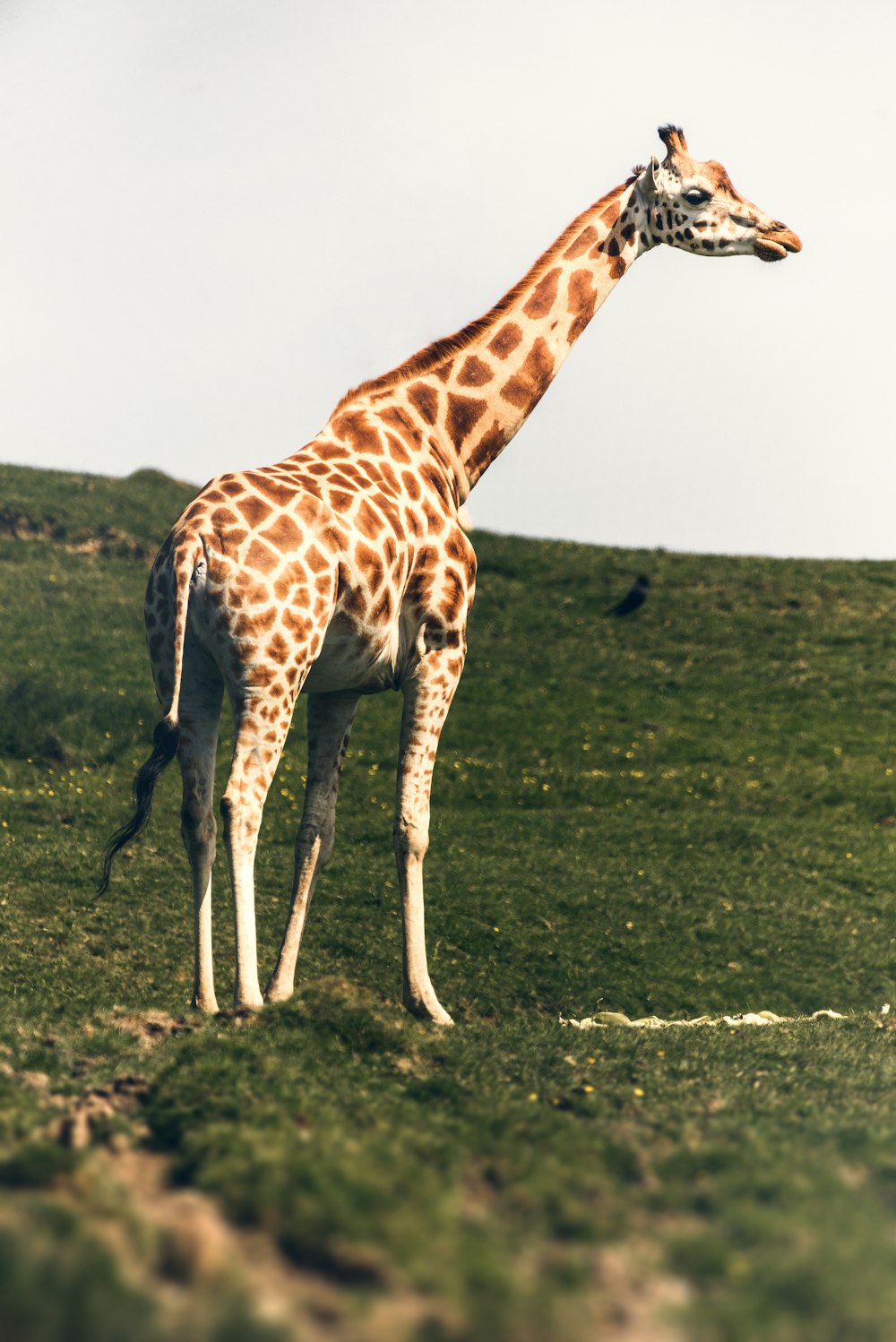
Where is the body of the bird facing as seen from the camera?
to the viewer's right

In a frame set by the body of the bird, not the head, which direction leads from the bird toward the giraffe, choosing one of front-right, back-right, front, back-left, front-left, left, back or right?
right

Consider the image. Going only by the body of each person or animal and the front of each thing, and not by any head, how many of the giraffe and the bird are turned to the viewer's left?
0

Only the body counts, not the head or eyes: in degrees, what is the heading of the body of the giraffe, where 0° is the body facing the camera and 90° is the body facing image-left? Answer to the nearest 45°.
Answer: approximately 225°

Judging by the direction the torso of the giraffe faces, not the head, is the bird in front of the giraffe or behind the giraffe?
in front
